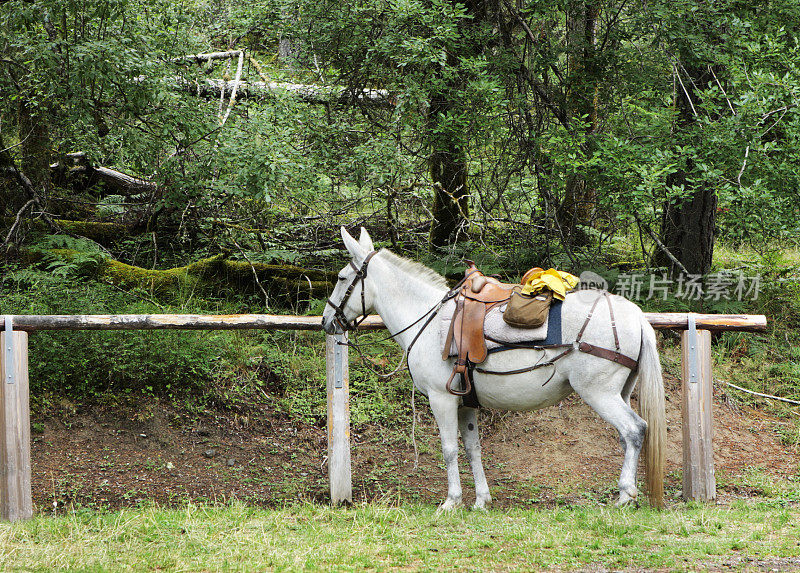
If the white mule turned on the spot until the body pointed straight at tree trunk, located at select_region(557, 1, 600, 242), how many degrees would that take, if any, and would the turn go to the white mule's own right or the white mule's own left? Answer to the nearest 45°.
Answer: approximately 90° to the white mule's own right

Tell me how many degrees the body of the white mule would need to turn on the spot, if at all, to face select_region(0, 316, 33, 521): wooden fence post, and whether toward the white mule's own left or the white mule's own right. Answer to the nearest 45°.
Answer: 0° — it already faces it

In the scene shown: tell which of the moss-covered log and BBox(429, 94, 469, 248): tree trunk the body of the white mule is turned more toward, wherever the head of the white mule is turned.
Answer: the moss-covered log

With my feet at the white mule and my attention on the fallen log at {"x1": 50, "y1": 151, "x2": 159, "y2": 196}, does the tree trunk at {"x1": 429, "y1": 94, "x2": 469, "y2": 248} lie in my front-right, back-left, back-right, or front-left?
front-right

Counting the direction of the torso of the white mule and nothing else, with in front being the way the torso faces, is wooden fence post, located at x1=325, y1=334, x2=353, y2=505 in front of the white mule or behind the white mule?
in front

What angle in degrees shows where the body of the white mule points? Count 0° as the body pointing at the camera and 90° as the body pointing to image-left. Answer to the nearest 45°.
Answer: approximately 90°

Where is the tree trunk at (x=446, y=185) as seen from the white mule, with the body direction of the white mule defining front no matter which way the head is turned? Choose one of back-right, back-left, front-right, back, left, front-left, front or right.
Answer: right

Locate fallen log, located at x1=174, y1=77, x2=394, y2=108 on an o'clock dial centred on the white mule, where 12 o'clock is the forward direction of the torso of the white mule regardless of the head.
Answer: The fallen log is roughly at 2 o'clock from the white mule.

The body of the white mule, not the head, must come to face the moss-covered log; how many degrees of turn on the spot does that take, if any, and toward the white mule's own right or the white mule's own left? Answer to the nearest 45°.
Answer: approximately 45° to the white mule's own right

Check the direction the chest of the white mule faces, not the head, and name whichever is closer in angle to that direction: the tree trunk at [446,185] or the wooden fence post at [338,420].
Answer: the wooden fence post

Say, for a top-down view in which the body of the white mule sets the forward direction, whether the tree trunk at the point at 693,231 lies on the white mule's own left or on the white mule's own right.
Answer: on the white mule's own right

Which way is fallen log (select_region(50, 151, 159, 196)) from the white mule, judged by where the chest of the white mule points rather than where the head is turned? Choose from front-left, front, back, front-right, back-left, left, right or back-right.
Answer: front-right

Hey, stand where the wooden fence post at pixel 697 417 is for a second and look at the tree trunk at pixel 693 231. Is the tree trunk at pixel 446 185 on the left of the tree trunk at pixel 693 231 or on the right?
left

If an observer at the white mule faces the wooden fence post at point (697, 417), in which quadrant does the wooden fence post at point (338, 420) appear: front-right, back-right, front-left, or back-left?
back-left

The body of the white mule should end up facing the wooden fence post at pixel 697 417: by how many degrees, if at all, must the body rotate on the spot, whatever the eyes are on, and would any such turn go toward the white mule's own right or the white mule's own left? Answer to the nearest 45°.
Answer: approximately 135° to the white mule's own right
